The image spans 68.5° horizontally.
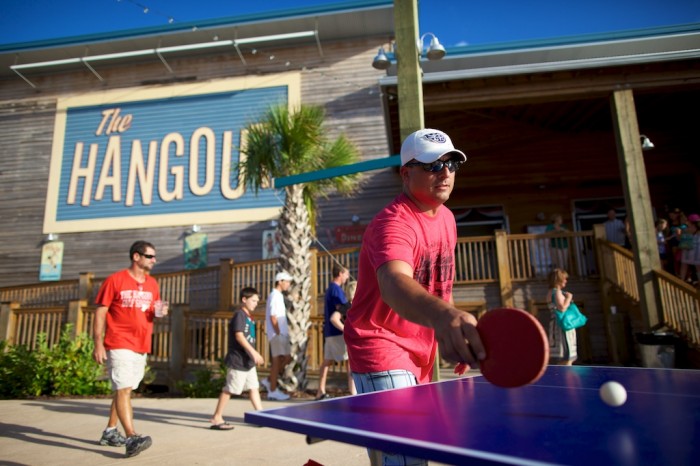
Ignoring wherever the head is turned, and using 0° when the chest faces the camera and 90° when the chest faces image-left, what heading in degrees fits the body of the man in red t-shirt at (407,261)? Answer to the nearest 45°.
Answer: approximately 315°

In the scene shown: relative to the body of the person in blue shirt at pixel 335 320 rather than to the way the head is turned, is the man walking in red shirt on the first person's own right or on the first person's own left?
on the first person's own right

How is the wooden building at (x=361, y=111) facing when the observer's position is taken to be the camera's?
facing the viewer

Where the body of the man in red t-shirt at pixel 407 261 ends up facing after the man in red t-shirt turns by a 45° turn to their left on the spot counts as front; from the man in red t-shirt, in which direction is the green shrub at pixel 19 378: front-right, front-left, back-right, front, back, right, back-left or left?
back-left

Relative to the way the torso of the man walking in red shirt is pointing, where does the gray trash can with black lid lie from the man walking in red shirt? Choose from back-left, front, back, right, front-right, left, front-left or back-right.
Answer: front-left

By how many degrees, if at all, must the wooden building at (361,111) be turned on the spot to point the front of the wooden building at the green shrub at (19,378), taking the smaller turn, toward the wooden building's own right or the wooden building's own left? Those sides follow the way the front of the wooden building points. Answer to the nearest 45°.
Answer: approximately 45° to the wooden building's own right

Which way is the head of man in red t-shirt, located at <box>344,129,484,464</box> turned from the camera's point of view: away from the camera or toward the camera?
toward the camera

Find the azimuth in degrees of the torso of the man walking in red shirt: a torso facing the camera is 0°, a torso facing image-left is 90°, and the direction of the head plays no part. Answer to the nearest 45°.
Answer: approximately 315°
